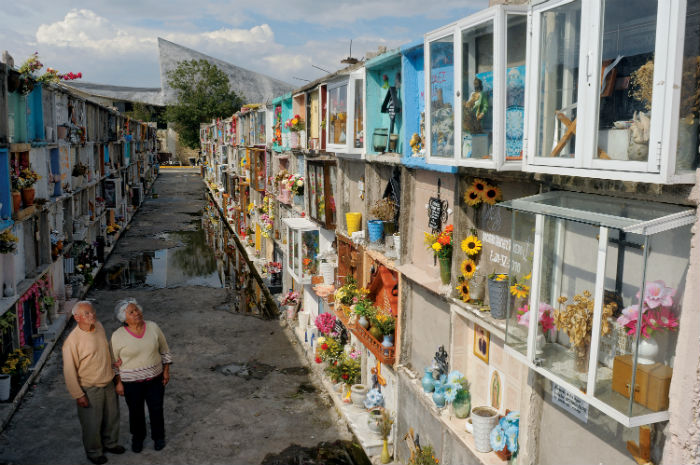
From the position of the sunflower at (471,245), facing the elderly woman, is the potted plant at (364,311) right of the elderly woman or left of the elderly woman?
right

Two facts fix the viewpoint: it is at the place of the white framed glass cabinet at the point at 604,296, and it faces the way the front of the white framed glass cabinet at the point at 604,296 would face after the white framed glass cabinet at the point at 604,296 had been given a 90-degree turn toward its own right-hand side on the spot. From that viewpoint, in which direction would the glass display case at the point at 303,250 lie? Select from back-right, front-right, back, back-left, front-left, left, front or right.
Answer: front

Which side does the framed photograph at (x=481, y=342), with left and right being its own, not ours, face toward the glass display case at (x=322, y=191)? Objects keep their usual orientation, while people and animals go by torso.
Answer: right

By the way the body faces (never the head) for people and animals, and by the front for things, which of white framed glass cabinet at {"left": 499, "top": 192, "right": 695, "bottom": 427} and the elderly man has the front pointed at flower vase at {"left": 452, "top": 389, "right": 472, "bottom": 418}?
the elderly man

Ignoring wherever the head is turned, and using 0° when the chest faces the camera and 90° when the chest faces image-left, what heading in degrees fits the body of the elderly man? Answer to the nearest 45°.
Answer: approximately 315°

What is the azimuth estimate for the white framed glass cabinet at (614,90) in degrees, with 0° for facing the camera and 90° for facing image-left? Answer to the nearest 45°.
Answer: approximately 45°

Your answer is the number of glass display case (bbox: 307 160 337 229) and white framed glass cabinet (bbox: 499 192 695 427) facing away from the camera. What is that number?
0

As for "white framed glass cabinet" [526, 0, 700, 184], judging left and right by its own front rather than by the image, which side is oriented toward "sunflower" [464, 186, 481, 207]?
right

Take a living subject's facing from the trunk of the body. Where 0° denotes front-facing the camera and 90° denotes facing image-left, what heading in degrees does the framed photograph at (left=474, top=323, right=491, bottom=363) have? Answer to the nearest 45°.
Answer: approximately 45°

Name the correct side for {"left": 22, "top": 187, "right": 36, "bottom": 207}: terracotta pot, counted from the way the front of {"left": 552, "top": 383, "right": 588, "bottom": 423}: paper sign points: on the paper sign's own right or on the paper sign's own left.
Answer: on the paper sign's own right
